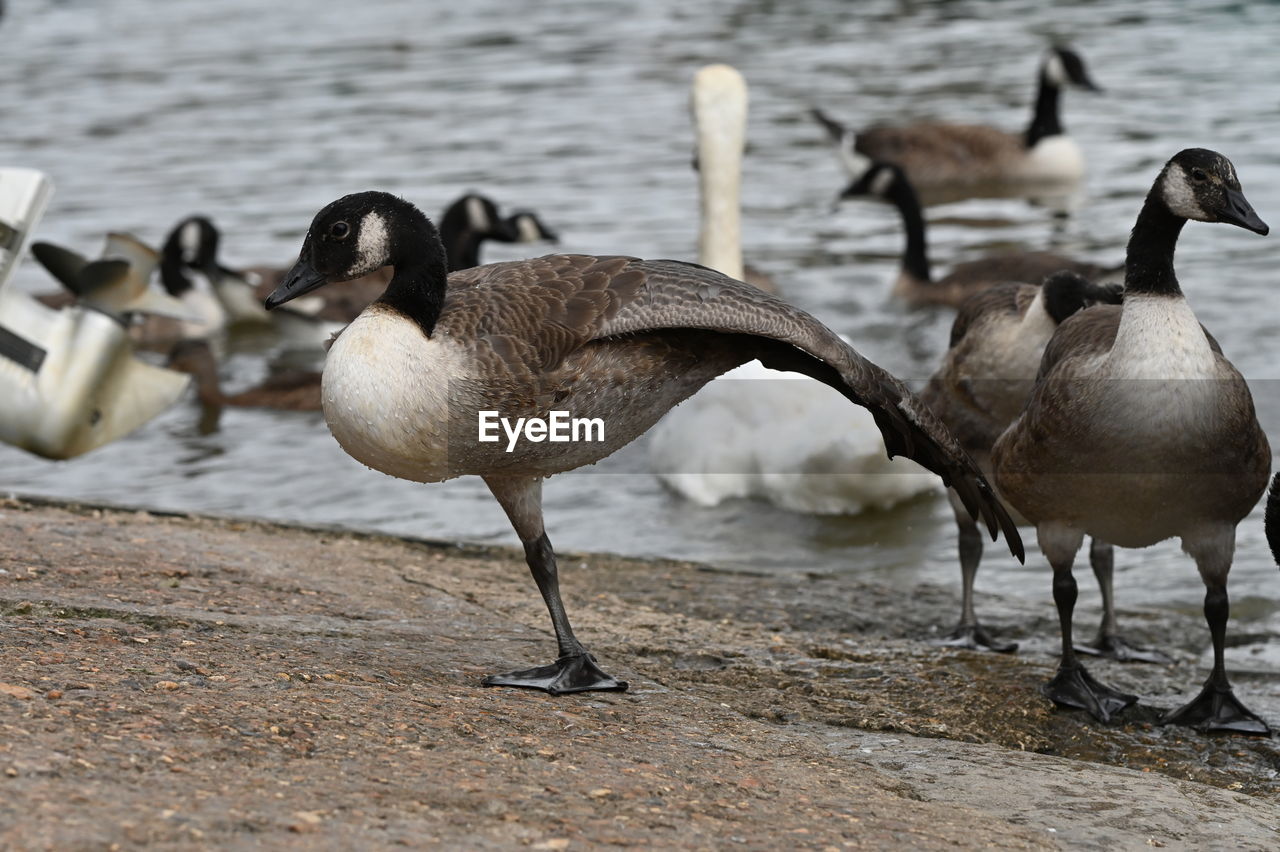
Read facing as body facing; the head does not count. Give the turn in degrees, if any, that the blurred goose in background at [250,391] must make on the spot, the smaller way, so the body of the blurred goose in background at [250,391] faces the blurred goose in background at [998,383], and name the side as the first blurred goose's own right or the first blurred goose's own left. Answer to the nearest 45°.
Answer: approximately 135° to the first blurred goose's own left

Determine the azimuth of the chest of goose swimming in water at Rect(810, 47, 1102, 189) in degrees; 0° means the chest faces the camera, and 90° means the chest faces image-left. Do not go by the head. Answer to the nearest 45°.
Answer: approximately 270°

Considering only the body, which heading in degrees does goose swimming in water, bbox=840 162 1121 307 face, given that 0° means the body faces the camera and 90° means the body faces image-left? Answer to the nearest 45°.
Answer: approximately 90°

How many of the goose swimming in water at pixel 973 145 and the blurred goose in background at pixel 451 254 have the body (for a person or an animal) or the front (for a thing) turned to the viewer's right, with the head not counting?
2

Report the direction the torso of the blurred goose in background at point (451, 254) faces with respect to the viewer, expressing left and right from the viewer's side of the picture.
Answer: facing to the right of the viewer

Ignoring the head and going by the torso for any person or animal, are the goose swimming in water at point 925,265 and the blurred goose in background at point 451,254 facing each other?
yes

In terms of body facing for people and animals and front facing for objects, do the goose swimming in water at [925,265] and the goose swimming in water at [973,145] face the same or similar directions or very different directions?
very different directions

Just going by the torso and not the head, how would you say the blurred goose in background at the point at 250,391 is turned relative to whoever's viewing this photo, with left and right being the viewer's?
facing to the left of the viewer

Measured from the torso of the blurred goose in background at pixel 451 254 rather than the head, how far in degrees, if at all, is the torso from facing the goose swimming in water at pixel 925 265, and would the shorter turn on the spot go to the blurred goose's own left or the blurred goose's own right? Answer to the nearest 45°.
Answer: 0° — it already faces it

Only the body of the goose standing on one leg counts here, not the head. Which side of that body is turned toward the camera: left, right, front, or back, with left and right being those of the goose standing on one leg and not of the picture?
left

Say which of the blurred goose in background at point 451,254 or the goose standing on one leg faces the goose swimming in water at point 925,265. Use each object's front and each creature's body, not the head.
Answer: the blurred goose in background
